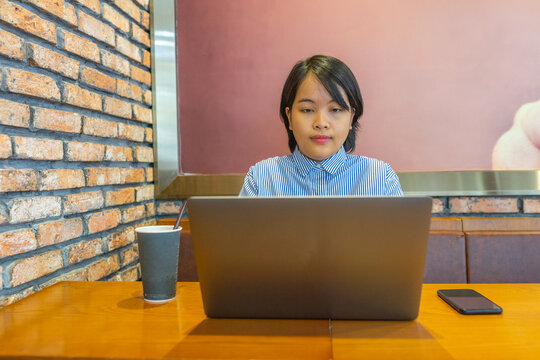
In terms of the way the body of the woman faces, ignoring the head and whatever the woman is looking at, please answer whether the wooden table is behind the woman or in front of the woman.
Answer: in front

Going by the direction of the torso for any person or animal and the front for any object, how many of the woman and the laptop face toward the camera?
1

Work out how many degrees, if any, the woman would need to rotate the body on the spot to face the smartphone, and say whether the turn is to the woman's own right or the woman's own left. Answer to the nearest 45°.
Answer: approximately 45° to the woman's own left

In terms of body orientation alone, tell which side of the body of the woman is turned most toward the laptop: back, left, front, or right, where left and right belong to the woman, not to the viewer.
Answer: front

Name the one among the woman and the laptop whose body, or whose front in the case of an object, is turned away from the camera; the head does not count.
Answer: the laptop

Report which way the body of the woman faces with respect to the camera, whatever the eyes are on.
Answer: toward the camera

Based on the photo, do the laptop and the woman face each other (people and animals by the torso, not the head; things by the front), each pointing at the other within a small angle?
yes

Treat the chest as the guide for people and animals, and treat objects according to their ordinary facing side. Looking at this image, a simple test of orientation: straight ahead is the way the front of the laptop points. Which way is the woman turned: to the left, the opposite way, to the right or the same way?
the opposite way

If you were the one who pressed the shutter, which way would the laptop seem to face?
facing away from the viewer
